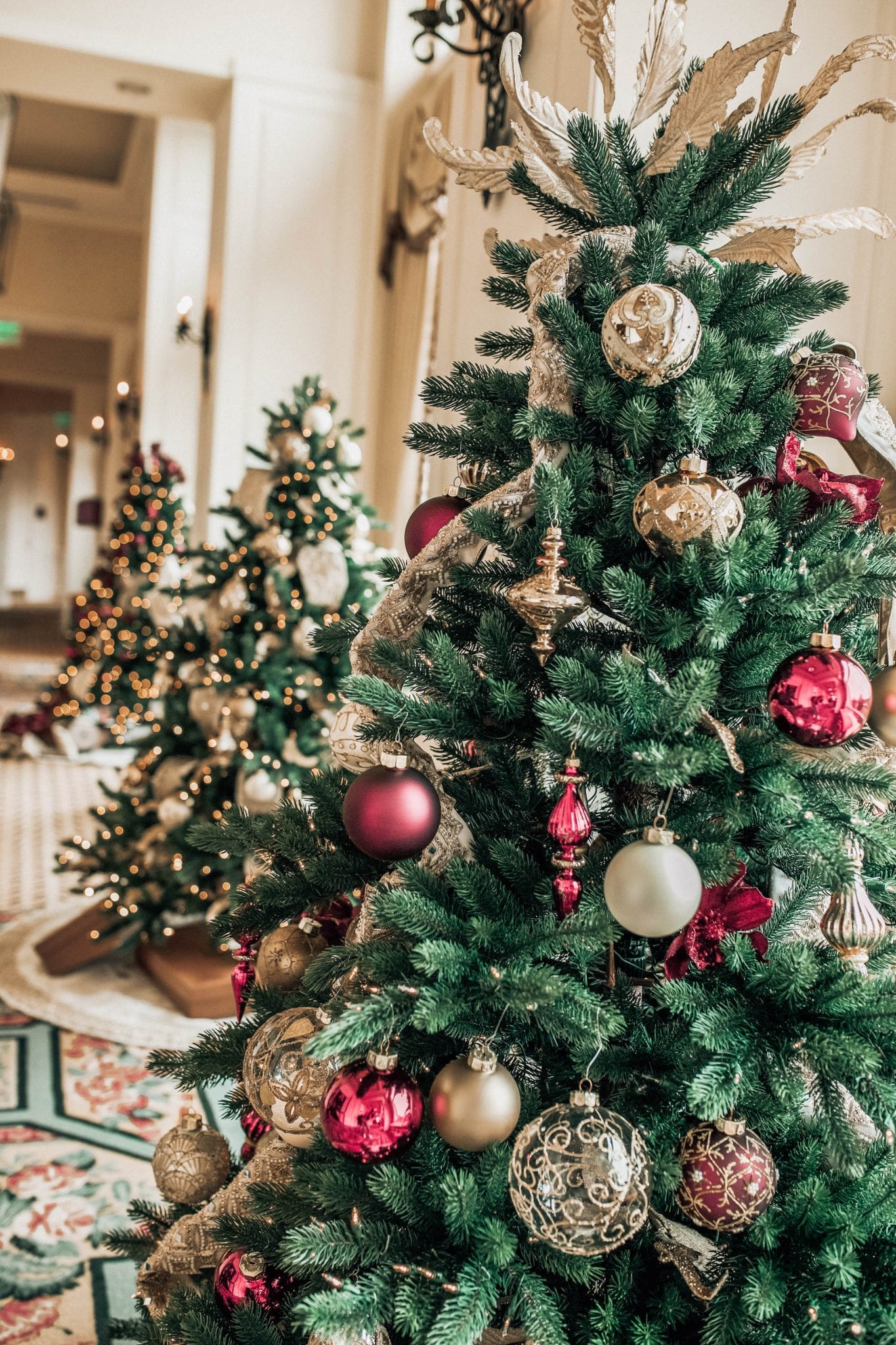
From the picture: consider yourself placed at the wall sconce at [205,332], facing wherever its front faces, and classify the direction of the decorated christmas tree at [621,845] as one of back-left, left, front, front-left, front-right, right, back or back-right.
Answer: left

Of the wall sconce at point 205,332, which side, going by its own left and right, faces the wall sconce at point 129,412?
right

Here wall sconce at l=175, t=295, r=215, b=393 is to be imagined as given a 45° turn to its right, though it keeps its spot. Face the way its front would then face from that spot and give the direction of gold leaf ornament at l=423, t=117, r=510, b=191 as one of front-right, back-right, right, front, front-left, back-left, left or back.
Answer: back-left

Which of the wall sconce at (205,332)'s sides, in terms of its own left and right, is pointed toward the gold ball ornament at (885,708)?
left

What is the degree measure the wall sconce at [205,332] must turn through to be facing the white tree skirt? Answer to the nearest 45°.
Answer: approximately 90° to its left

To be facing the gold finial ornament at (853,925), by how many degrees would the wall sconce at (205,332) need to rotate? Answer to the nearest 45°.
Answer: approximately 90° to its left

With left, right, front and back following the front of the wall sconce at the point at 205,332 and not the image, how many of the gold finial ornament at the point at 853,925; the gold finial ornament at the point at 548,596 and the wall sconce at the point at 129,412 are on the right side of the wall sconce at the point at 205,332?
1

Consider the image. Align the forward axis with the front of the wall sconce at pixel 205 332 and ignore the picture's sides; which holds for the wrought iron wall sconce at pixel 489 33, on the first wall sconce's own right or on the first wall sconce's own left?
on the first wall sconce's own left

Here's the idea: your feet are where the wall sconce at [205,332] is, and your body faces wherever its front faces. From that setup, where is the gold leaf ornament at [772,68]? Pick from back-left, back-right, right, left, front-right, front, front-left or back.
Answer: left

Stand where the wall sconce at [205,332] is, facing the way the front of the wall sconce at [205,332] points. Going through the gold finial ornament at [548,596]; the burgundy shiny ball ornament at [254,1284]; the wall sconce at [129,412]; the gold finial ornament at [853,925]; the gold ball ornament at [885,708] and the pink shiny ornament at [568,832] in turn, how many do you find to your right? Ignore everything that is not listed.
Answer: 1

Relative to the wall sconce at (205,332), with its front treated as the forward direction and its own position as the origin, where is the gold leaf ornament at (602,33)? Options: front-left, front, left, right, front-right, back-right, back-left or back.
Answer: left

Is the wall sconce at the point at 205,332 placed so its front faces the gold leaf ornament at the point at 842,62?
no

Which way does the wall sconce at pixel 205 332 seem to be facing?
to the viewer's left

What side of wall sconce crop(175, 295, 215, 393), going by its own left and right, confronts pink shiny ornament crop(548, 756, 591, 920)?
left

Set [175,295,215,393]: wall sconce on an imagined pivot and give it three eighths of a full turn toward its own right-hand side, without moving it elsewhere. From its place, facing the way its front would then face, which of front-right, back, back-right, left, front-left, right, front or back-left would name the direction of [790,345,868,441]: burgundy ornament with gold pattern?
back-right
